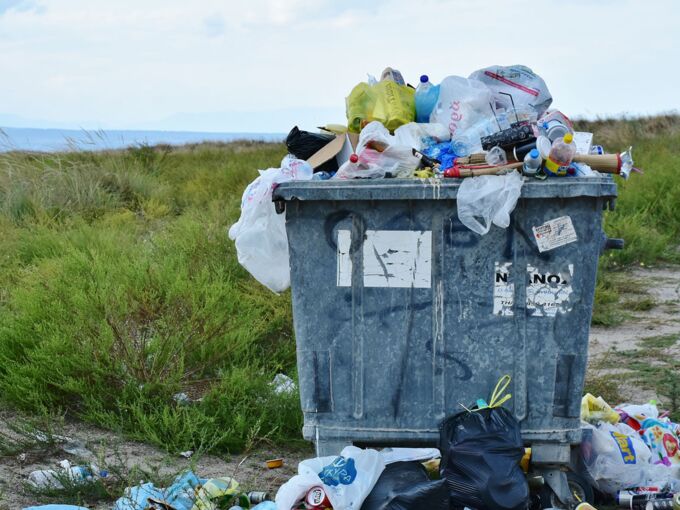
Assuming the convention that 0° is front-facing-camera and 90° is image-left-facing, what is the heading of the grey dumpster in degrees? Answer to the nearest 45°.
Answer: approximately 0°

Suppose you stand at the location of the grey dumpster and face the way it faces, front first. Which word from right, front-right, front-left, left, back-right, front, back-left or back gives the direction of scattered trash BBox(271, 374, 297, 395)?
back-right
